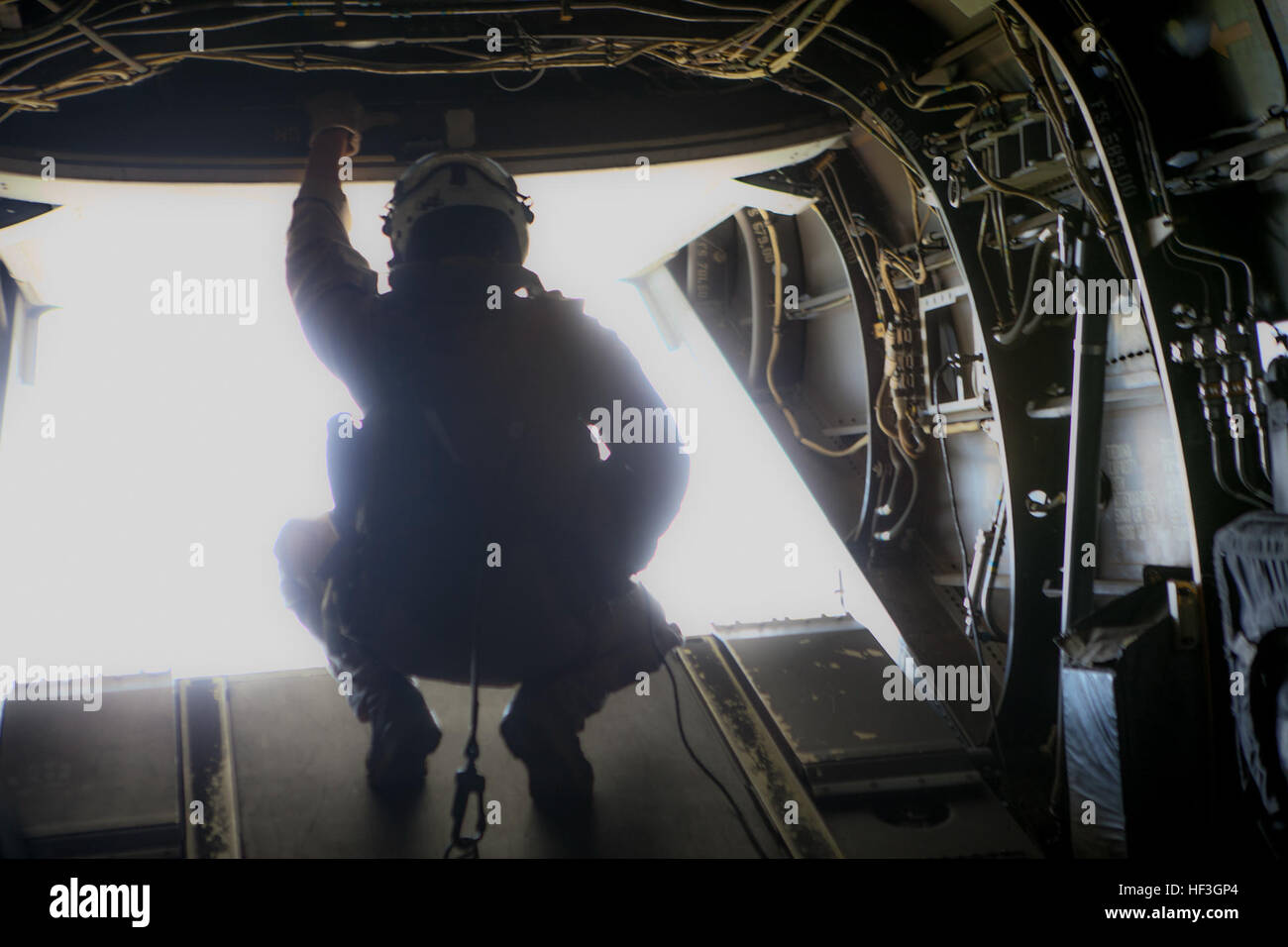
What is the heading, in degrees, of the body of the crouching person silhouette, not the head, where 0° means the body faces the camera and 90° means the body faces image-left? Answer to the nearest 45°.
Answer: approximately 180°

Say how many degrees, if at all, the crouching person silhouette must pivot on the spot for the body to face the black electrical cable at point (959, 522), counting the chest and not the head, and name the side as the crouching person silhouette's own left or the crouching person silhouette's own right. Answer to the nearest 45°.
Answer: approximately 45° to the crouching person silhouette's own right
